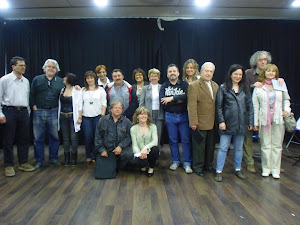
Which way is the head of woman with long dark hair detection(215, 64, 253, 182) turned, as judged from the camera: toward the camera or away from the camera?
toward the camera

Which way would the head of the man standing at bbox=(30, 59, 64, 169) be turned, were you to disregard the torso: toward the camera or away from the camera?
toward the camera

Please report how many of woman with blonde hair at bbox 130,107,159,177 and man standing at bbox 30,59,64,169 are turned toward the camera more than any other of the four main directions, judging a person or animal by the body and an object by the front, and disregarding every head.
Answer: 2

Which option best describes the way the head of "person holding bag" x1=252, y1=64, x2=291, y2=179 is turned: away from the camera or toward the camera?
toward the camera

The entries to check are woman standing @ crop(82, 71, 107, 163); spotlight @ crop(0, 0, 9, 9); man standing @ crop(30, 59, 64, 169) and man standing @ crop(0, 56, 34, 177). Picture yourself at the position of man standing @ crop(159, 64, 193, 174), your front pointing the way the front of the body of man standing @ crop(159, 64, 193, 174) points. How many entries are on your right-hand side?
4

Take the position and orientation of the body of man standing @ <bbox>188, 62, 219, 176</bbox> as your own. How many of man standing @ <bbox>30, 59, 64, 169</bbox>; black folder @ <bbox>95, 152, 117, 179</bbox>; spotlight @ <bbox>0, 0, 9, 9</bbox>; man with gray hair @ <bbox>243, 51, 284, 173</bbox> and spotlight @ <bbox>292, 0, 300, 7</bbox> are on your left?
2

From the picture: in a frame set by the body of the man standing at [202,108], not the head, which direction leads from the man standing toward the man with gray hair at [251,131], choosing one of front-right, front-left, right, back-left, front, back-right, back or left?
left

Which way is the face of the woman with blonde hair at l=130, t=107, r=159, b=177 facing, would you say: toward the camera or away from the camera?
toward the camera

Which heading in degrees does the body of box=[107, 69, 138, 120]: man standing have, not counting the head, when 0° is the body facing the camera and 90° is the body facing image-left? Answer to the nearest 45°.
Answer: approximately 0°

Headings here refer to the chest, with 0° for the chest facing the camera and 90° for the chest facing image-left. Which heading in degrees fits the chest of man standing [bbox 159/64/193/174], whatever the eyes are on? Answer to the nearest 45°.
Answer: approximately 0°

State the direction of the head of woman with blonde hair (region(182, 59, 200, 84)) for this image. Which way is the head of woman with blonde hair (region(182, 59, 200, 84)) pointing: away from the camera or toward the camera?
toward the camera

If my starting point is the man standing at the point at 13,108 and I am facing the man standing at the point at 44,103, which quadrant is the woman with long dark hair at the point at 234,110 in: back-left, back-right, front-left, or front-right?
front-right

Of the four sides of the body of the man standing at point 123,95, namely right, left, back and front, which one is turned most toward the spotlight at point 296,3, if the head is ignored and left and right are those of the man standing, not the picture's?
left

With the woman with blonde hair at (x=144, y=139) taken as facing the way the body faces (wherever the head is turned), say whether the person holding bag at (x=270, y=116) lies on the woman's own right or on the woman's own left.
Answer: on the woman's own left

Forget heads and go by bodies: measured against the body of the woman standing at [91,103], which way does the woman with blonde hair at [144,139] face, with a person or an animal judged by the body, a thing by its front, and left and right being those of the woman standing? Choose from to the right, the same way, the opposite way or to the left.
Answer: the same way

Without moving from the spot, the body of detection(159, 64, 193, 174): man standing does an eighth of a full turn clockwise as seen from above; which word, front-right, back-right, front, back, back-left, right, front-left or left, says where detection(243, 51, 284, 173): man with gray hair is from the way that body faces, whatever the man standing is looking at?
back-left

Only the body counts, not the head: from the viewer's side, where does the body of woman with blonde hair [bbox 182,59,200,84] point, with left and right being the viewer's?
facing the viewer

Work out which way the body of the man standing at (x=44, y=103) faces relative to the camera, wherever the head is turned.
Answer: toward the camera
